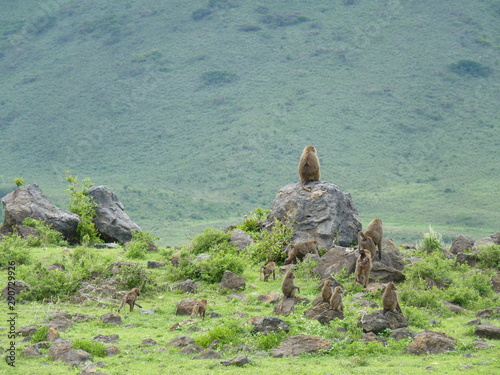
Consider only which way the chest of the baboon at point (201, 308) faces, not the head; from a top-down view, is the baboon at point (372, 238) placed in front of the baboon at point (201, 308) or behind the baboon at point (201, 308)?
behind

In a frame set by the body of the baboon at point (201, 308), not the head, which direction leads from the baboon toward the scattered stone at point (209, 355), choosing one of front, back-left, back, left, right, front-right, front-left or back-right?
front-left

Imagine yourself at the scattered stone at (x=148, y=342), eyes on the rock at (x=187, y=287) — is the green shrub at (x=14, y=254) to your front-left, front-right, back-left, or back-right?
front-left

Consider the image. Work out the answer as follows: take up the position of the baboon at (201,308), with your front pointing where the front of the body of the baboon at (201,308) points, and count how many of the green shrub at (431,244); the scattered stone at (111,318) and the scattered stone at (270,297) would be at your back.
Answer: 2

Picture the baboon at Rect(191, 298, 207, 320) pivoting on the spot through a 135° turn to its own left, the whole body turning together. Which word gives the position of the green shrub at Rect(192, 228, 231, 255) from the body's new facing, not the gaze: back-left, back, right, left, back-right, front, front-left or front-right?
left

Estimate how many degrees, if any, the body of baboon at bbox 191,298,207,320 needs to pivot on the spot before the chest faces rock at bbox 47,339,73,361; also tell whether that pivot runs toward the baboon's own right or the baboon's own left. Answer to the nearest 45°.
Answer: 0° — it already faces it

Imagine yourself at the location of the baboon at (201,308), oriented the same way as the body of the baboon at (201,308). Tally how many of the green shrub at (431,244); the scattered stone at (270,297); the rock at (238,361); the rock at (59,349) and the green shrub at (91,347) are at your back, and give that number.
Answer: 2

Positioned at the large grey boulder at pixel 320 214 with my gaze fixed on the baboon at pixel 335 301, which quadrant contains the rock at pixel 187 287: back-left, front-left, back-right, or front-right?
front-right

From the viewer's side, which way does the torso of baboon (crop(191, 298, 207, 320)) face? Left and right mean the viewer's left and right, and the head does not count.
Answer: facing the viewer and to the left of the viewer
